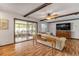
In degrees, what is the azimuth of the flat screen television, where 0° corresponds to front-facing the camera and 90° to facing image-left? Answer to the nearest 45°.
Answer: approximately 0°

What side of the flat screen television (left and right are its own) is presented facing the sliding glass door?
right
